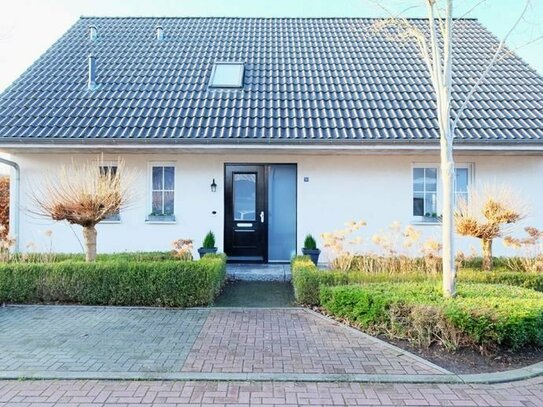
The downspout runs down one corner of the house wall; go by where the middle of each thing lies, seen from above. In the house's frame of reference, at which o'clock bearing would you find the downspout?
The downspout is roughly at 3 o'clock from the house.

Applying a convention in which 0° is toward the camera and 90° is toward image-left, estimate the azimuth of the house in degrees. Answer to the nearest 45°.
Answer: approximately 0°

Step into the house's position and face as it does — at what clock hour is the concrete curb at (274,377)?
The concrete curb is roughly at 12 o'clock from the house.

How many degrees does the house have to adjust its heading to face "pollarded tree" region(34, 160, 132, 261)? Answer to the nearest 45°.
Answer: approximately 45° to its right

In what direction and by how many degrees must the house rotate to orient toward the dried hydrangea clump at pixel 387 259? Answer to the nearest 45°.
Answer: approximately 45° to its left

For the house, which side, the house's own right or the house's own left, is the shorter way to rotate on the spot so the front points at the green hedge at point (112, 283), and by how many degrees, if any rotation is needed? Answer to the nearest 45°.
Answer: approximately 45° to the house's own right

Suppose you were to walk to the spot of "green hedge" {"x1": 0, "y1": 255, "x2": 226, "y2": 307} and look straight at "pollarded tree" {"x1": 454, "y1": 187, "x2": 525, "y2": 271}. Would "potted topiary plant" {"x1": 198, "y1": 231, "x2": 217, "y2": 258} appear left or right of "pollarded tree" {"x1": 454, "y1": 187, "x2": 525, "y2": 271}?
left

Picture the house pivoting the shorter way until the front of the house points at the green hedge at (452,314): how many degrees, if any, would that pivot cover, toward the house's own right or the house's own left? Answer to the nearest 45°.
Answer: approximately 45° to the house's own left
